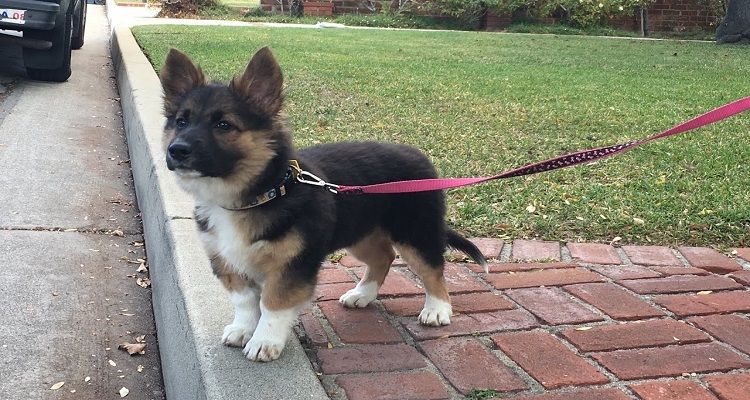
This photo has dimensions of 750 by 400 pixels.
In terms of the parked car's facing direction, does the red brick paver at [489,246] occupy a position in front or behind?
behind

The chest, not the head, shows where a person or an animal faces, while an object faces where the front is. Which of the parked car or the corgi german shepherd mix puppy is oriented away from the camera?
the parked car

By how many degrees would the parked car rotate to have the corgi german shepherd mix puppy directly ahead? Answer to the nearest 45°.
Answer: approximately 180°

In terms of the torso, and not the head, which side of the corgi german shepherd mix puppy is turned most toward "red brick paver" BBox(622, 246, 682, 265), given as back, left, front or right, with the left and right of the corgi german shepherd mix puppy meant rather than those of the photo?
back

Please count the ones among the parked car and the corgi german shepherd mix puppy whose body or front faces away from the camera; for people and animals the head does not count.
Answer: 1

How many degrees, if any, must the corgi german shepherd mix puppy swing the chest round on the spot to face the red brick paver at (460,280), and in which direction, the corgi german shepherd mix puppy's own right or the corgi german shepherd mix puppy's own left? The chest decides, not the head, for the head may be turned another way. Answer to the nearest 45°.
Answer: approximately 180°

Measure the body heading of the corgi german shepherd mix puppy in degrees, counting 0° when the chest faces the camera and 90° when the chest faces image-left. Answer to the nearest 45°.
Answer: approximately 45°

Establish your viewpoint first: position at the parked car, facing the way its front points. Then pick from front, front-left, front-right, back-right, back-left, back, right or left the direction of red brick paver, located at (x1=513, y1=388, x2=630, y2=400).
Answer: back

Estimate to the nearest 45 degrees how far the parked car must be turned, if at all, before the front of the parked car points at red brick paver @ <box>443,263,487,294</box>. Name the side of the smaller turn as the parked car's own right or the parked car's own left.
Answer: approximately 180°

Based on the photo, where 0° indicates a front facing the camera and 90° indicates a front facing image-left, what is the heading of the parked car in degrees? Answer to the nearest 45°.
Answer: approximately 180°

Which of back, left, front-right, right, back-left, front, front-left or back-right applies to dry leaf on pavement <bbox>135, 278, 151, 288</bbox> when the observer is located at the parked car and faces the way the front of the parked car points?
back

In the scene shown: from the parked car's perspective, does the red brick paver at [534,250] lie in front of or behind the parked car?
behind

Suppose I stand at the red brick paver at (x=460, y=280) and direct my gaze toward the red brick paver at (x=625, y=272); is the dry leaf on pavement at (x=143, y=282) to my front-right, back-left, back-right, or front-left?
back-left

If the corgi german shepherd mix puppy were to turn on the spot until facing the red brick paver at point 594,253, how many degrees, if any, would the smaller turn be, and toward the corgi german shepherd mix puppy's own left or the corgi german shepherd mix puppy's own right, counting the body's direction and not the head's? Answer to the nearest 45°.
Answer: approximately 180°
